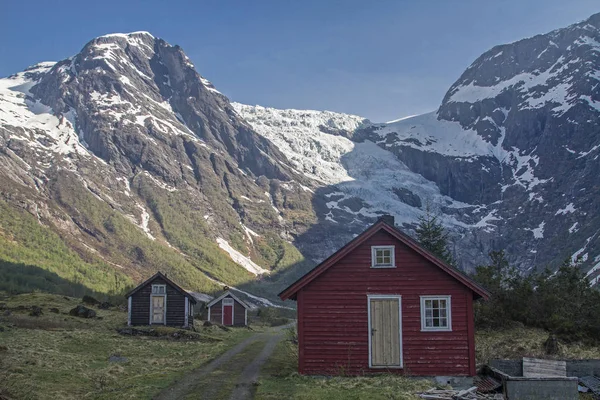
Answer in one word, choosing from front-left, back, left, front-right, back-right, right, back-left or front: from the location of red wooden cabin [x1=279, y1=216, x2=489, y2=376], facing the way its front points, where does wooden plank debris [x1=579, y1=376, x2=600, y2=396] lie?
left

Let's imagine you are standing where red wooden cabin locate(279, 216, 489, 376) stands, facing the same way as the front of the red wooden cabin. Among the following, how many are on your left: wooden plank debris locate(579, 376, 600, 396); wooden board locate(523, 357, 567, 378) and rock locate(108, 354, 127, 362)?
2

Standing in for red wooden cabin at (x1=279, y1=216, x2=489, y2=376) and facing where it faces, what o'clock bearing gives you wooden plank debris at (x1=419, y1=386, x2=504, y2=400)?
The wooden plank debris is roughly at 11 o'clock from the red wooden cabin.

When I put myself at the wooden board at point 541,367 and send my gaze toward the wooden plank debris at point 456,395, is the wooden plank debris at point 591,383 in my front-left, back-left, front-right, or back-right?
back-left

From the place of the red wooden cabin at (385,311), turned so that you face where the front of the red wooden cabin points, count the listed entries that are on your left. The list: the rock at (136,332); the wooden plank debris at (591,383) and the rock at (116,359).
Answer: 1

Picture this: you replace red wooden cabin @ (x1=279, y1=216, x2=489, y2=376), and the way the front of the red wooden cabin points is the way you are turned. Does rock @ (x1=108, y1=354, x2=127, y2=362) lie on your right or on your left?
on your right

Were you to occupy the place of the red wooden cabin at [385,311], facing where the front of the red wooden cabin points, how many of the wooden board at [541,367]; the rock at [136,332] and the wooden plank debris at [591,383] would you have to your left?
2

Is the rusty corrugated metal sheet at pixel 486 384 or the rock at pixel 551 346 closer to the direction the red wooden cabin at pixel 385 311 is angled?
the rusty corrugated metal sheet

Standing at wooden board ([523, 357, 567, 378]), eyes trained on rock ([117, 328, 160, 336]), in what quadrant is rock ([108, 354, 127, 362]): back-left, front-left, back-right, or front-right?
front-left

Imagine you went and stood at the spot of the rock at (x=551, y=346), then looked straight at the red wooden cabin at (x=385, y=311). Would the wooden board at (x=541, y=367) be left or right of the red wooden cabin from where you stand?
left

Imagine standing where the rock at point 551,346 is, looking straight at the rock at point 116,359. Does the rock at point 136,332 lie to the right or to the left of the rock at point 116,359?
right

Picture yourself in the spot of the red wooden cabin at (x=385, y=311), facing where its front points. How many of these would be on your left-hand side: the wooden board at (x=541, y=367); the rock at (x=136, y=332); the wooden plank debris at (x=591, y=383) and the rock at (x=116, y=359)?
2

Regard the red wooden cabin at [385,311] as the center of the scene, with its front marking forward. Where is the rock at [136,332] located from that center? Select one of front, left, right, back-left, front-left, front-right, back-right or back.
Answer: back-right

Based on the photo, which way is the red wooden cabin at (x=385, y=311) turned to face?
toward the camera

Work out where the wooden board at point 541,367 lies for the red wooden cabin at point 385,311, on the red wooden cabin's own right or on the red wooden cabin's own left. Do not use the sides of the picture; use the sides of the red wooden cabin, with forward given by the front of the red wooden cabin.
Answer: on the red wooden cabin's own left

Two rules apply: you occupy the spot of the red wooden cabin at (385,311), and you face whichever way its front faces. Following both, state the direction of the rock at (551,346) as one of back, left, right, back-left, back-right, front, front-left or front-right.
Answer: back-left
